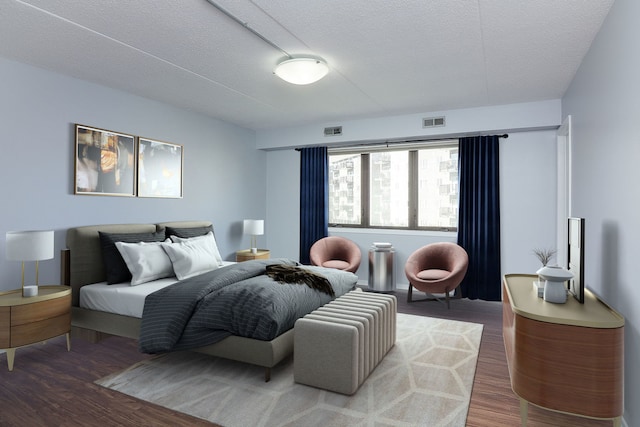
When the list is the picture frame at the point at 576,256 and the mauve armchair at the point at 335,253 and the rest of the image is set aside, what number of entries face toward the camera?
1

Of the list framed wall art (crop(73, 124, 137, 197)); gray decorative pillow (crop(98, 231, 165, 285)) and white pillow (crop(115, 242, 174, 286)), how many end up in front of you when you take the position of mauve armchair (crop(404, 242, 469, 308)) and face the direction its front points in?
3

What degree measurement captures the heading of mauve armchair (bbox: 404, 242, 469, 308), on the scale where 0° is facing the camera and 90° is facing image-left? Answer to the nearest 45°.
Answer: approximately 45°

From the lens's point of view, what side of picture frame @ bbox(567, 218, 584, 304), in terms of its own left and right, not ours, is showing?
left

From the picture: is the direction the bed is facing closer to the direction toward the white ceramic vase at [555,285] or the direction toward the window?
the white ceramic vase

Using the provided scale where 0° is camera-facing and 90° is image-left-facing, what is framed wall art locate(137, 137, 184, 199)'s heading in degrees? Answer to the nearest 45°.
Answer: approximately 315°

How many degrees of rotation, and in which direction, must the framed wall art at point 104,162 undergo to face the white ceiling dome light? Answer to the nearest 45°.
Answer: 0° — it already faces it

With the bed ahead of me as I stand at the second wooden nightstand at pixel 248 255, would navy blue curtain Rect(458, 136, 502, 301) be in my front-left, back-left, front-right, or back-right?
back-left
